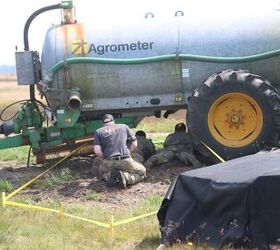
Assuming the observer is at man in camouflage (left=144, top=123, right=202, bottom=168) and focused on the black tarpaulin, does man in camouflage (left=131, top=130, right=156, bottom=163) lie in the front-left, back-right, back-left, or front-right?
back-right

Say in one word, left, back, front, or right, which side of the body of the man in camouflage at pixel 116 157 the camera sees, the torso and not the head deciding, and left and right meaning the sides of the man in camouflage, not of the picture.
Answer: back

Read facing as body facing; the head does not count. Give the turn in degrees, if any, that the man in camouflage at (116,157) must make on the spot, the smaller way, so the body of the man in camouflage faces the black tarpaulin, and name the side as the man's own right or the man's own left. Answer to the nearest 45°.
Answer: approximately 180°

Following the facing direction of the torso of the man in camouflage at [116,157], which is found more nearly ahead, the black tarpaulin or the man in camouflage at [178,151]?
the man in camouflage

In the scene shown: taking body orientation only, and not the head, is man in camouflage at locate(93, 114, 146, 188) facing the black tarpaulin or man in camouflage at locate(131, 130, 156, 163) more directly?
the man in camouflage

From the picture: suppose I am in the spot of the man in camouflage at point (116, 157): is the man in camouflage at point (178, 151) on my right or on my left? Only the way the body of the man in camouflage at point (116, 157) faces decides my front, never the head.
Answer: on my right
